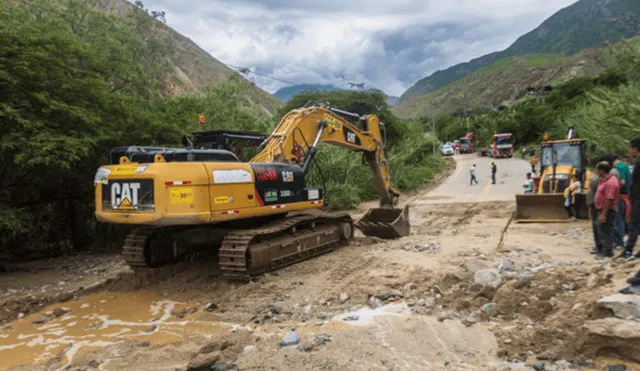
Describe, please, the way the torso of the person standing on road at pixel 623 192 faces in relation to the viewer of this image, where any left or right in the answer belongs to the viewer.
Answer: facing to the left of the viewer

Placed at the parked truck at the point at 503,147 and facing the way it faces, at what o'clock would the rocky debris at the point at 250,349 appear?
The rocky debris is roughly at 12 o'clock from the parked truck.

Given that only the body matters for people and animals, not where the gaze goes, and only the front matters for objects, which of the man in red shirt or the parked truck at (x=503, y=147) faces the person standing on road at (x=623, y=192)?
the parked truck

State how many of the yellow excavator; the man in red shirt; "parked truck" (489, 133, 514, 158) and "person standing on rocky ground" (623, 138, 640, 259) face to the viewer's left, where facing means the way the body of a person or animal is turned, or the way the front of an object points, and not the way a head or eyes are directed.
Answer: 2

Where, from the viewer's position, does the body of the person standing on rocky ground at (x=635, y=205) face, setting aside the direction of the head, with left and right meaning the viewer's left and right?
facing to the left of the viewer

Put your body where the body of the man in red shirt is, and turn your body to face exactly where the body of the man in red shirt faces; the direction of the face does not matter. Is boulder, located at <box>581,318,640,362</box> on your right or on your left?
on your left

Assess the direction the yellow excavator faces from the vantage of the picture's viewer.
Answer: facing away from the viewer and to the right of the viewer

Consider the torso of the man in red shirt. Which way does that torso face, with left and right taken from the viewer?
facing to the left of the viewer

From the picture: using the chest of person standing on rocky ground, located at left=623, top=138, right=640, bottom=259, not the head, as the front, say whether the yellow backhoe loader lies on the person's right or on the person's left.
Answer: on the person's right

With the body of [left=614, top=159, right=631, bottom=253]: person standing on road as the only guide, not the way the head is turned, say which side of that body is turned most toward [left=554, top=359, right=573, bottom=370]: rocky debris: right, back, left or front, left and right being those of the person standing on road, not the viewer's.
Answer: left
